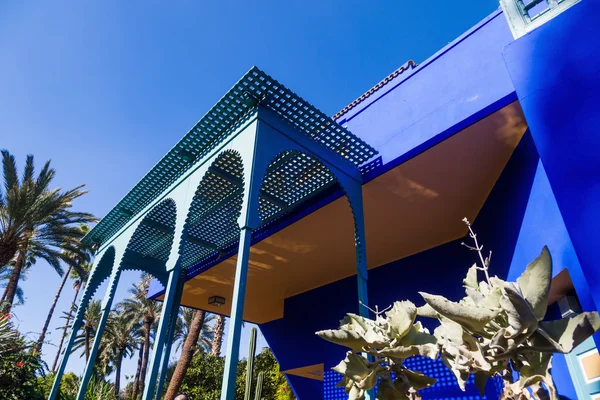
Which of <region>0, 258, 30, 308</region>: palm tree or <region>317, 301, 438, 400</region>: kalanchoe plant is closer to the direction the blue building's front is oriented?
the kalanchoe plant

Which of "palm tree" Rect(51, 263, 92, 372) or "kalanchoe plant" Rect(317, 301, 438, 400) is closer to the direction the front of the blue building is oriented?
the kalanchoe plant

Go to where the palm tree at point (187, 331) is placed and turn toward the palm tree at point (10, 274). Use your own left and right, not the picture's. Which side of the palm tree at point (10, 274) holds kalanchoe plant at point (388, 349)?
left

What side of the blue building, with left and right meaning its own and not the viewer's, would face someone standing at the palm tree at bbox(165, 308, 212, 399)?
right

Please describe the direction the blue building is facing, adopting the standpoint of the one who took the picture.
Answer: facing the viewer and to the left of the viewer

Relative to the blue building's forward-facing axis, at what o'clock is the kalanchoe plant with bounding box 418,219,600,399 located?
The kalanchoe plant is roughly at 11 o'clock from the blue building.

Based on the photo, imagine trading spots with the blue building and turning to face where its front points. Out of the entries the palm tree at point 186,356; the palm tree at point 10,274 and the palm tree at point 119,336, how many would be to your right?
3

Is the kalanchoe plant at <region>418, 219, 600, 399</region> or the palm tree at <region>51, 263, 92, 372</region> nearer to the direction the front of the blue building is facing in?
the kalanchoe plant

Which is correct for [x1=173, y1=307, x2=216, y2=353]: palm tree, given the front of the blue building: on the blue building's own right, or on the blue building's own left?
on the blue building's own right

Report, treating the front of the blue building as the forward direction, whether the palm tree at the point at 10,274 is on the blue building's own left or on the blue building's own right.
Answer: on the blue building's own right

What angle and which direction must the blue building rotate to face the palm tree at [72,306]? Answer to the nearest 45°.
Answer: approximately 90° to its right

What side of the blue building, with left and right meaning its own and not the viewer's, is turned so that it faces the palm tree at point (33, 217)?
right

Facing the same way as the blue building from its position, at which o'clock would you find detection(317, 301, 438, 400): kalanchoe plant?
The kalanchoe plant is roughly at 11 o'clock from the blue building.
